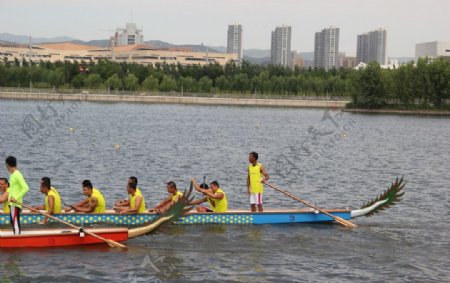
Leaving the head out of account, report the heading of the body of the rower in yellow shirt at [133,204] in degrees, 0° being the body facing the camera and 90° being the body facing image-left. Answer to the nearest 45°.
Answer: approximately 90°

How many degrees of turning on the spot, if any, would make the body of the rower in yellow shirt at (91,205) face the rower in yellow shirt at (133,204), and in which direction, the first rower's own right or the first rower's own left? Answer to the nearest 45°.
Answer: approximately 180°

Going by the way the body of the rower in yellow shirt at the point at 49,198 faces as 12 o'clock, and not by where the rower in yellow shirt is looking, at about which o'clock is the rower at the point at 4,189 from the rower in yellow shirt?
The rower is roughly at 11 o'clock from the rower in yellow shirt.

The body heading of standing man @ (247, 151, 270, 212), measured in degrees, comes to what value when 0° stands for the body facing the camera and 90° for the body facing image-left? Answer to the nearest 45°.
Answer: approximately 45°

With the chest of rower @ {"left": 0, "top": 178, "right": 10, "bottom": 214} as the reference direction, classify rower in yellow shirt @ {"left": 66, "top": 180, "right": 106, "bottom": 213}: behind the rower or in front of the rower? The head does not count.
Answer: behind

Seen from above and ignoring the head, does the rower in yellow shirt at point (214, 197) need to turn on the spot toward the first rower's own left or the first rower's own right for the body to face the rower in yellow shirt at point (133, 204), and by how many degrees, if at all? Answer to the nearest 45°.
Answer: approximately 45° to the first rower's own left

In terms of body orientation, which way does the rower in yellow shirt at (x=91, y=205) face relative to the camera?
to the viewer's left

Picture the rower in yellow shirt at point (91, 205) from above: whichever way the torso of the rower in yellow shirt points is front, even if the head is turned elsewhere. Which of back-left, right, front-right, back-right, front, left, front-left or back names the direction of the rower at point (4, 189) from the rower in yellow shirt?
front-left

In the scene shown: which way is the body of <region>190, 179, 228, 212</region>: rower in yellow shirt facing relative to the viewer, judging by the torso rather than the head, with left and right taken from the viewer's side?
facing to the left of the viewer

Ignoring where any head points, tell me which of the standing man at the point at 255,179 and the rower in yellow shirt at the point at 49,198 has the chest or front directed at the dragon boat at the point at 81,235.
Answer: the standing man

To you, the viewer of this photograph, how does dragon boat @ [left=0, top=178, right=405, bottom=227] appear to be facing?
facing to the left of the viewer

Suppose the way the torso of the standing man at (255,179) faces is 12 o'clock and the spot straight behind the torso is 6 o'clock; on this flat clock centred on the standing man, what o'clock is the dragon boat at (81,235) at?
The dragon boat is roughly at 12 o'clock from the standing man.

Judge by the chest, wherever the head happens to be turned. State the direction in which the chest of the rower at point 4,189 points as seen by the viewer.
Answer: to the viewer's left

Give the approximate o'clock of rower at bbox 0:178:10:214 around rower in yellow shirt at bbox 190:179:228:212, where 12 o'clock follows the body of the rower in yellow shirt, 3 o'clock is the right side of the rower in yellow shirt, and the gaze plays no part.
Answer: The rower is roughly at 11 o'clock from the rower in yellow shirt.
